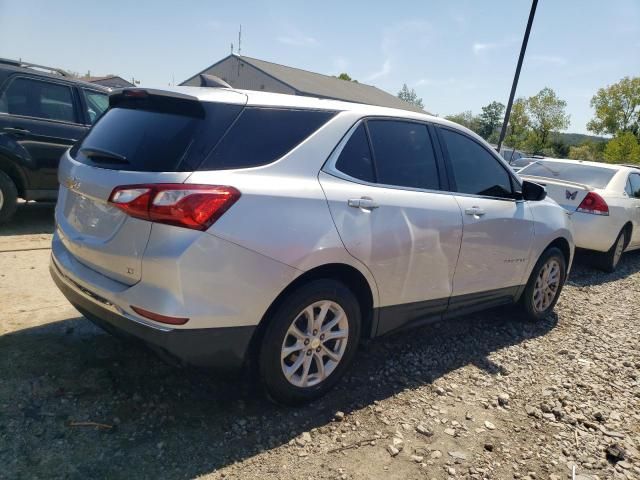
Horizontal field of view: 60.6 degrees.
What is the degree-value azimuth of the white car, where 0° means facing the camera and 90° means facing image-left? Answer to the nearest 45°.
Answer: approximately 225°

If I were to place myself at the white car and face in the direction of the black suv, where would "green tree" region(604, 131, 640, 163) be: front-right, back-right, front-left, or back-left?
back-right

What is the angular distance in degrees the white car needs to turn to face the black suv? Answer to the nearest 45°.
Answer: approximately 180°

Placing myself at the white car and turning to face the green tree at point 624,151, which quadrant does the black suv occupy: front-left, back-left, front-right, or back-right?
back-left

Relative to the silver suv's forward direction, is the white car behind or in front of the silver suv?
in front

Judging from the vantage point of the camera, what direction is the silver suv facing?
facing away from the viewer and to the right of the viewer

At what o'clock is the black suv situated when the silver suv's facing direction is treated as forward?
The black suv is roughly at 9 o'clock from the silver suv.

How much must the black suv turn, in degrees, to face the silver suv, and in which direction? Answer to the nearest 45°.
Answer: approximately 135° to its right
